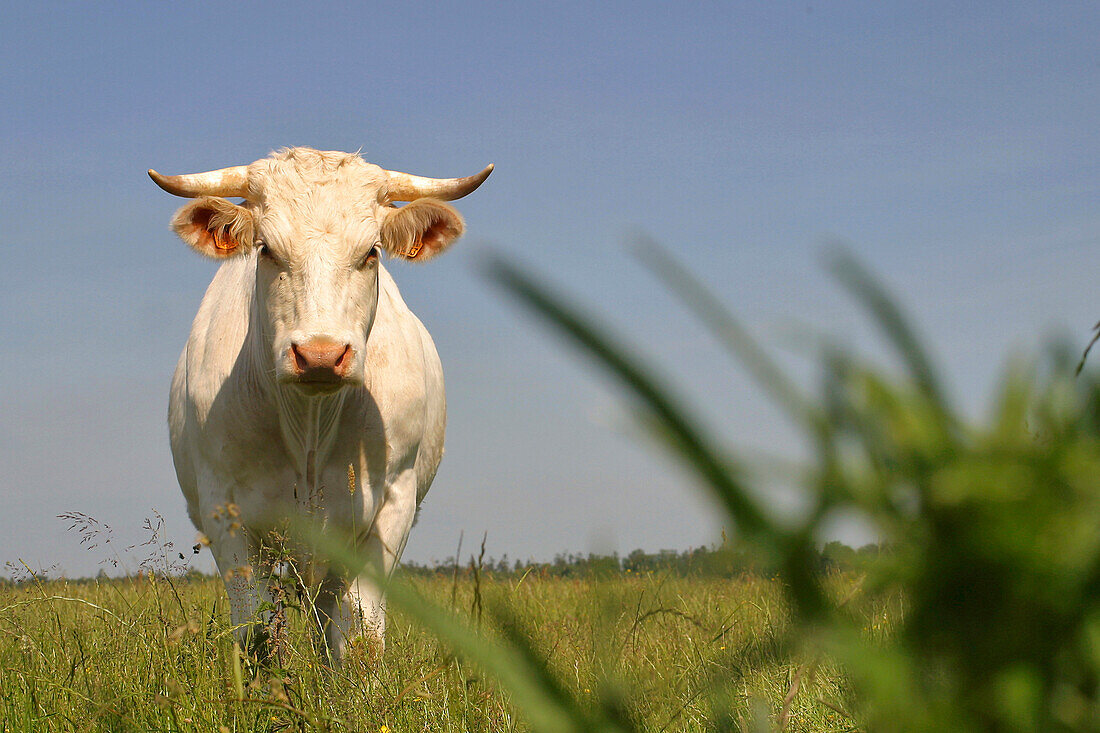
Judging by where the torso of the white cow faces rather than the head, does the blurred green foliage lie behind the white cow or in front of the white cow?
in front

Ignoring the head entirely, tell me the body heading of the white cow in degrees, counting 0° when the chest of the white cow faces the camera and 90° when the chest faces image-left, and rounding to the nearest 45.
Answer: approximately 0°

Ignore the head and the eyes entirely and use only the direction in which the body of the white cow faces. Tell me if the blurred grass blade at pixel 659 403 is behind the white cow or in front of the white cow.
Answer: in front
